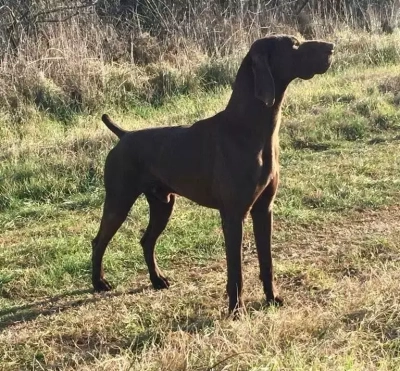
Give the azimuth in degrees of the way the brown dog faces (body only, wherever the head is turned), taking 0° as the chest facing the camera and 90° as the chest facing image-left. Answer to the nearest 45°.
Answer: approximately 315°
